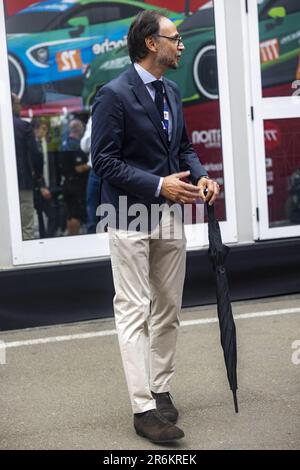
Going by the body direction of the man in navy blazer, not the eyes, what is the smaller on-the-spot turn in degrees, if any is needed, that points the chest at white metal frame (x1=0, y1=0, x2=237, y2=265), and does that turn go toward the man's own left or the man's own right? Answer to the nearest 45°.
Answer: approximately 135° to the man's own left

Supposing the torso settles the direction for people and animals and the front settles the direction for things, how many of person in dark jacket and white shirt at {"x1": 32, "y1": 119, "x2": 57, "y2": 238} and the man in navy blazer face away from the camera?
0

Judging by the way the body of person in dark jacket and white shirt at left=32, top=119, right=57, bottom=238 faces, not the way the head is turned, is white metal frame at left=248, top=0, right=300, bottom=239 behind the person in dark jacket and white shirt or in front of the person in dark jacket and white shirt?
in front

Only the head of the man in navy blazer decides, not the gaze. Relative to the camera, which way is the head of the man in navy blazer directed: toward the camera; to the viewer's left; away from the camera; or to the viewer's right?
to the viewer's right

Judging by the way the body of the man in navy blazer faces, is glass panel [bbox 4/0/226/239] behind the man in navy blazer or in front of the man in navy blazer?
behind

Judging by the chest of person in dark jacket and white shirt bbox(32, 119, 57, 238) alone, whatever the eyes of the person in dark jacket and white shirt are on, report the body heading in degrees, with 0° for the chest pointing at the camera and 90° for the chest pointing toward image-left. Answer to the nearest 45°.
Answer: approximately 315°
